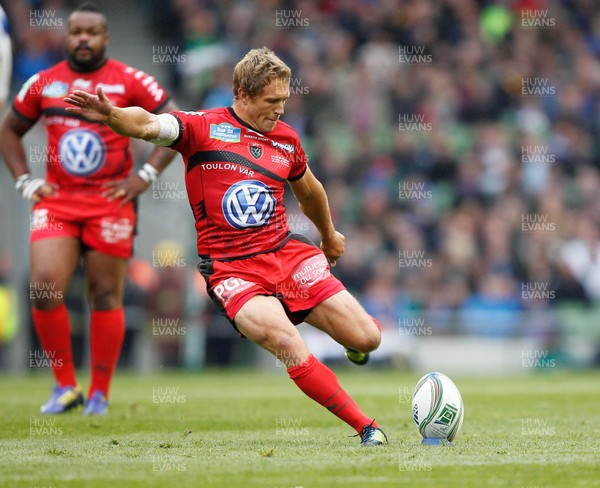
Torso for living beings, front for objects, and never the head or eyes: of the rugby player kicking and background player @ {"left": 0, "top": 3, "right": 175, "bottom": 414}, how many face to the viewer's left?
0

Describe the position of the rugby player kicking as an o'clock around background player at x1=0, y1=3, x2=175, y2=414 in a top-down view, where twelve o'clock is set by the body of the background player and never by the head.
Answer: The rugby player kicking is roughly at 11 o'clock from the background player.

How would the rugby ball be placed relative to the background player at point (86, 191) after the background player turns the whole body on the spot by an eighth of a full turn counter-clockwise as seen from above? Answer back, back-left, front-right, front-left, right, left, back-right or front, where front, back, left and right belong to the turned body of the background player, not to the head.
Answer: front

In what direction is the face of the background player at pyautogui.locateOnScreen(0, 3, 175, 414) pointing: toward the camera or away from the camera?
toward the camera

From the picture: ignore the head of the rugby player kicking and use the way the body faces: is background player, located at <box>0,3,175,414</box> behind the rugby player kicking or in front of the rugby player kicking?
behind

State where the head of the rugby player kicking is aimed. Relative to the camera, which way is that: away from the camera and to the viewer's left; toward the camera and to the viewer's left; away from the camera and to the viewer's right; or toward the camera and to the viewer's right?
toward the camera and to the viewer's right

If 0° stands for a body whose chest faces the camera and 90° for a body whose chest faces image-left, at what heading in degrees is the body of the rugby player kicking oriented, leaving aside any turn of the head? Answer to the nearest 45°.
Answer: approximately 315°

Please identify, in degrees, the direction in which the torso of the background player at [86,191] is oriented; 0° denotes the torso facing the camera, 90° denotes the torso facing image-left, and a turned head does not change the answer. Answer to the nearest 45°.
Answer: approximately 0°
